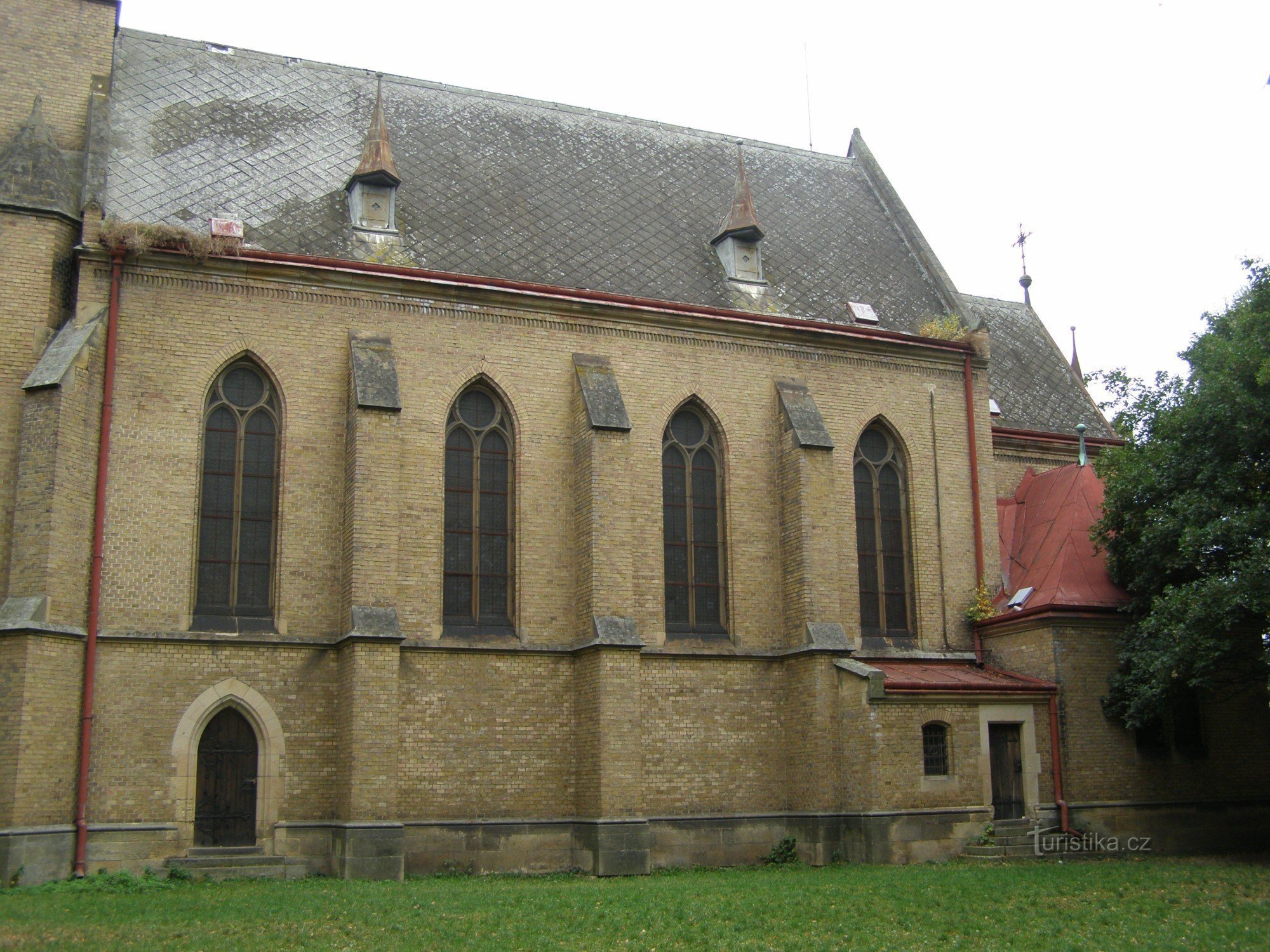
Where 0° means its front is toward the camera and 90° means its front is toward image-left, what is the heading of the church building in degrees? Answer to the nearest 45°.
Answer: approximately 90°

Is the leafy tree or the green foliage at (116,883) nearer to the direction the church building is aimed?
the green foliage

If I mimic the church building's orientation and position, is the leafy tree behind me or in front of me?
behind

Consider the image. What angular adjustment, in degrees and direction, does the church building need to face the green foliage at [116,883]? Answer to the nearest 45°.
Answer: approximately 45° to its right
